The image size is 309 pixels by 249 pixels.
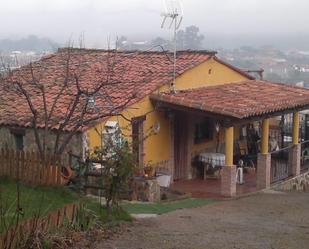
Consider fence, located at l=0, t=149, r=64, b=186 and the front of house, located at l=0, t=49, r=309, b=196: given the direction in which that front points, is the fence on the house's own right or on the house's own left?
on the house's own right

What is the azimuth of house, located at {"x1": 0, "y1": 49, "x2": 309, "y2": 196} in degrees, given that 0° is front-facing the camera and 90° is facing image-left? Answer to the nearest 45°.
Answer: approximately 315°
